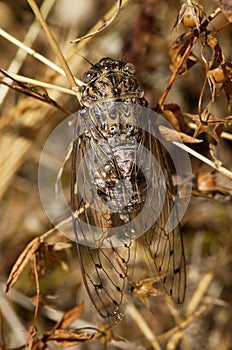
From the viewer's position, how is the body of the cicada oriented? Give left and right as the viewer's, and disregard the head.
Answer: facing away from the viewer
